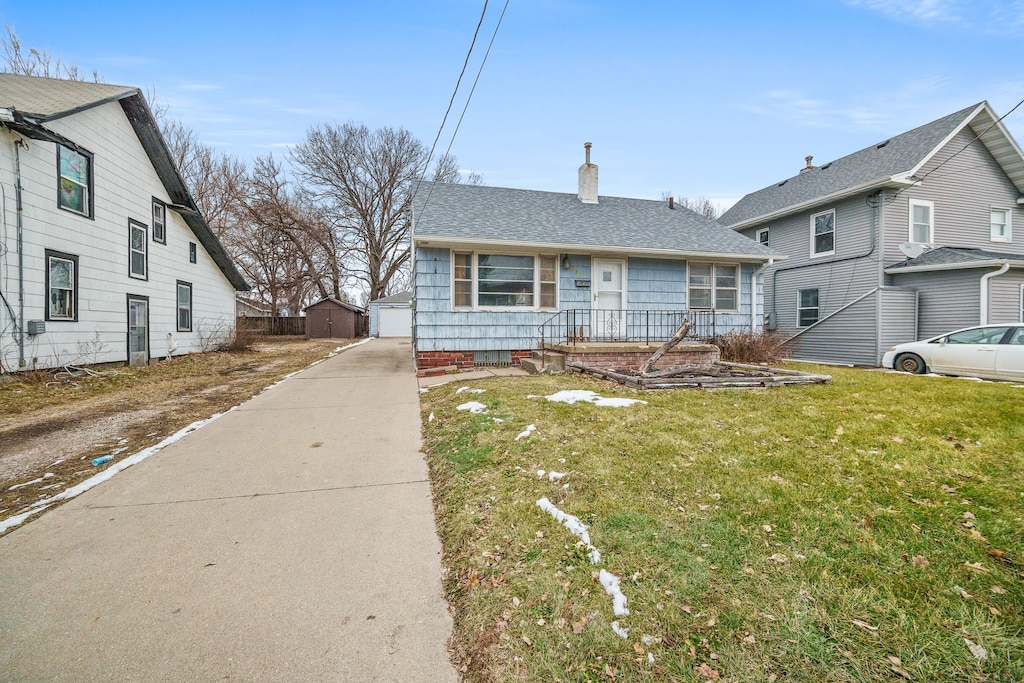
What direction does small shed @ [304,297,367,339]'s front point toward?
toward the camera

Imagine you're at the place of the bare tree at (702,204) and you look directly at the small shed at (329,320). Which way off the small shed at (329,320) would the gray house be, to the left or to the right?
left

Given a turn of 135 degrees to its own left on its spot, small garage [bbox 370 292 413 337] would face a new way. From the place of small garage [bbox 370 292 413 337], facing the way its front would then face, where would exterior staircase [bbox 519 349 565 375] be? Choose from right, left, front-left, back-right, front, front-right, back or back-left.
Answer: back-right

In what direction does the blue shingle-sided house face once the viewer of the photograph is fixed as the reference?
facing the viewer

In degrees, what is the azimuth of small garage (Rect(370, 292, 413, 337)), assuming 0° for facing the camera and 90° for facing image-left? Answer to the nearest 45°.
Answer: approximately 0°

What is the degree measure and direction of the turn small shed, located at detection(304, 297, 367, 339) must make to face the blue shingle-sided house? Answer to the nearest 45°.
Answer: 0° — it already faces it

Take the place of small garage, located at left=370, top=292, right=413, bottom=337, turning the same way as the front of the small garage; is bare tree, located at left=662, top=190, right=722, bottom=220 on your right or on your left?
on your left

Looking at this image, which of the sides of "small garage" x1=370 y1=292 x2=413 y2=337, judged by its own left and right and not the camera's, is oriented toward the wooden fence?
right

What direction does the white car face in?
to the viewer's left

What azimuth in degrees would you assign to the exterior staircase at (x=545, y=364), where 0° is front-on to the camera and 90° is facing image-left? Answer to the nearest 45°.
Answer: approximately 90°

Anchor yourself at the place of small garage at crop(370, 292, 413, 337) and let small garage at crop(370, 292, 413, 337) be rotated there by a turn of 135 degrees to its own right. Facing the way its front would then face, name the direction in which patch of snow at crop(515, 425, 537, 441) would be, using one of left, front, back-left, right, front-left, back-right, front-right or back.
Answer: back-left
